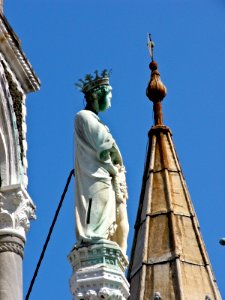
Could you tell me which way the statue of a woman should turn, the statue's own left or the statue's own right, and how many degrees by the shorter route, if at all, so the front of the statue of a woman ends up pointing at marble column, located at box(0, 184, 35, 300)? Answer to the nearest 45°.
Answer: approximately 135° to the statue's own left

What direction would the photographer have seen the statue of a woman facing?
facing to the right of the viewer
